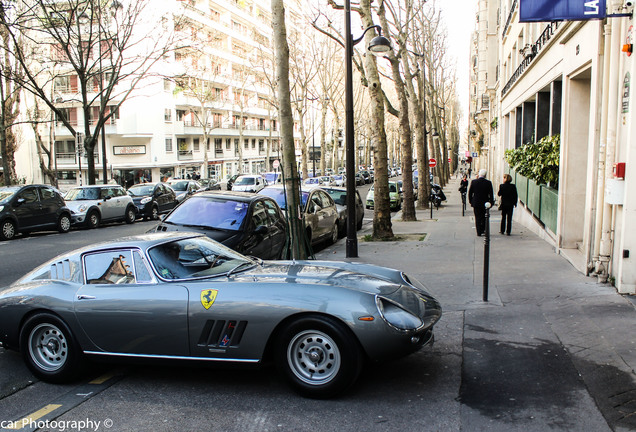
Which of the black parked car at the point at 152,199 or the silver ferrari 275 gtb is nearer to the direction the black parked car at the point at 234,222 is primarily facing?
the silver ferrari 275 gtb

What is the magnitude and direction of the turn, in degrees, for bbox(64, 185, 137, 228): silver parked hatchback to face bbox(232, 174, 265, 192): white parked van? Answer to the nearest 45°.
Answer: approximately 180°

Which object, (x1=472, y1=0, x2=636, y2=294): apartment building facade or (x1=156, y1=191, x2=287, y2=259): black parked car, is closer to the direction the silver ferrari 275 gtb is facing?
the apartment building facade

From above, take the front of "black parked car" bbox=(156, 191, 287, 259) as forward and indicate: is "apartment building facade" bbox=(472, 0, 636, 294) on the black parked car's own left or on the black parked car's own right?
on the black parked car's own left

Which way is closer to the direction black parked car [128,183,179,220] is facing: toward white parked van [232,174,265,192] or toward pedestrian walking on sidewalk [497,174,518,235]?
the pedestrian walking on sidewalk

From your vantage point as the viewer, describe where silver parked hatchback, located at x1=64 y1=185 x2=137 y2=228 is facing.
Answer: facing the viewer and to the left of the viewer

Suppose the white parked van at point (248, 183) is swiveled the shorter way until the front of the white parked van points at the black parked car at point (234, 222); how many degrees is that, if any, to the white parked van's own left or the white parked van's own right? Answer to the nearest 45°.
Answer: approximately 45° to the white parked van's own left
